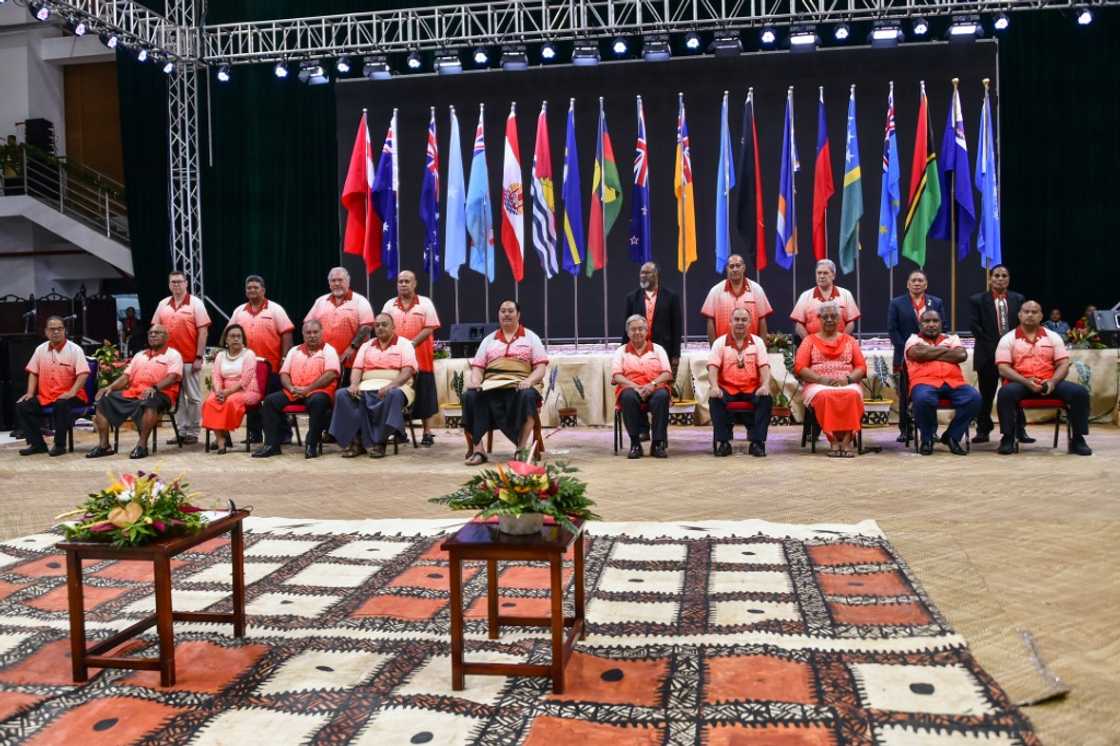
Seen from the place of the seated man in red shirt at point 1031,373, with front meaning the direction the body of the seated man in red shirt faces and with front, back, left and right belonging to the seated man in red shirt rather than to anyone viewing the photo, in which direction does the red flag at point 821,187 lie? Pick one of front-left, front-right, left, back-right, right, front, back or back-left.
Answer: back-right

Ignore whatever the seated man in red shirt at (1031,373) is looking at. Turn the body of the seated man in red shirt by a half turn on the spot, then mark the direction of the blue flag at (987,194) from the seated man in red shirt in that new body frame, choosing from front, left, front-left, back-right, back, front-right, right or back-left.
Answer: front

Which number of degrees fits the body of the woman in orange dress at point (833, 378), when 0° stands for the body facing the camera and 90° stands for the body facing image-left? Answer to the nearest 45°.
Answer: approximately 0°

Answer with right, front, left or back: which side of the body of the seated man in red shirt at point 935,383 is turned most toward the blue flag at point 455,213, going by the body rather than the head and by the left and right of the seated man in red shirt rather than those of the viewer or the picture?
right

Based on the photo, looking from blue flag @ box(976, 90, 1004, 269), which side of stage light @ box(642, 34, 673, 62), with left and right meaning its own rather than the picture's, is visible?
left

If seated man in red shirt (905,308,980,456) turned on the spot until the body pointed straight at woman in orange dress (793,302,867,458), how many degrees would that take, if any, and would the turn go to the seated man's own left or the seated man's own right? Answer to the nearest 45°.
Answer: approximately 90° to the seated man's own right

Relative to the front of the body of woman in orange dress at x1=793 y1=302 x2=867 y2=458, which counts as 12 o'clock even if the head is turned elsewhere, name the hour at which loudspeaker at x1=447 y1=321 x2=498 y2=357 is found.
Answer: The loudspeaker is roughly at 4 o'clock from the woman in orange dress.

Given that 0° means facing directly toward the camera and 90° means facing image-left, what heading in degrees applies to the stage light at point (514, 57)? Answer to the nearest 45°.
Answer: approximately 0°
